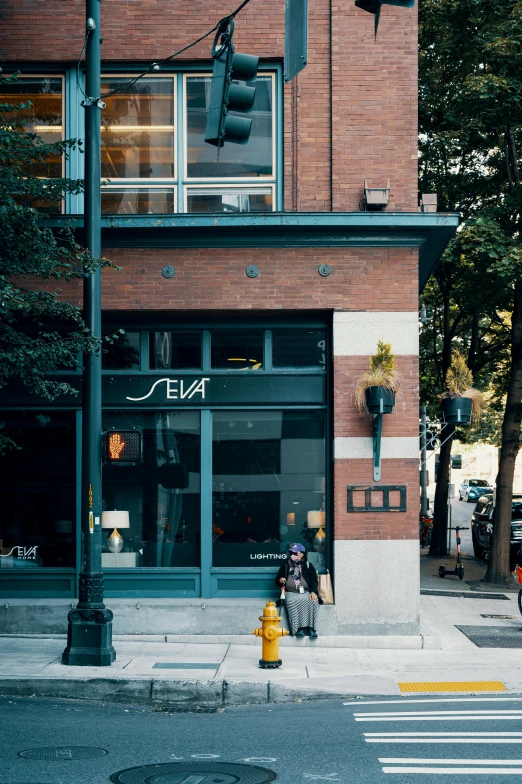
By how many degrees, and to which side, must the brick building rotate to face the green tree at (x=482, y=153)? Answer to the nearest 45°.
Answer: approximately 135° to its left

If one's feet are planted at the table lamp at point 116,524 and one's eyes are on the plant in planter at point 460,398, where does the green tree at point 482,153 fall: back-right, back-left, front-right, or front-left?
front-left

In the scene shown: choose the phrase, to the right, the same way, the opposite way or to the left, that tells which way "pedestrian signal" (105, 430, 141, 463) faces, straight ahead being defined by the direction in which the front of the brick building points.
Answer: the same way

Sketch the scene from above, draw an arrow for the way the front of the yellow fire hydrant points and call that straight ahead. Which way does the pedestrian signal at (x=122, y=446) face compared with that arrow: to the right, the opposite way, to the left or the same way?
the same way

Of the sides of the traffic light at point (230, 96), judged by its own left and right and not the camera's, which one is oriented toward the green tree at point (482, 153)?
left

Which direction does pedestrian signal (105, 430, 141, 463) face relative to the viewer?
toward the camera

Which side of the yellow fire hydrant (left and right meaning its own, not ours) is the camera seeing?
front

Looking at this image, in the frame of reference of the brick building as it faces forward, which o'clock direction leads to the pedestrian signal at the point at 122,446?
The pedestrian signal is roughly at 1 o'clock from the brick building.

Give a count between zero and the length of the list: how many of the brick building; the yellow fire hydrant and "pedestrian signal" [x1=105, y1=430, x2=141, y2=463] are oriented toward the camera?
3
